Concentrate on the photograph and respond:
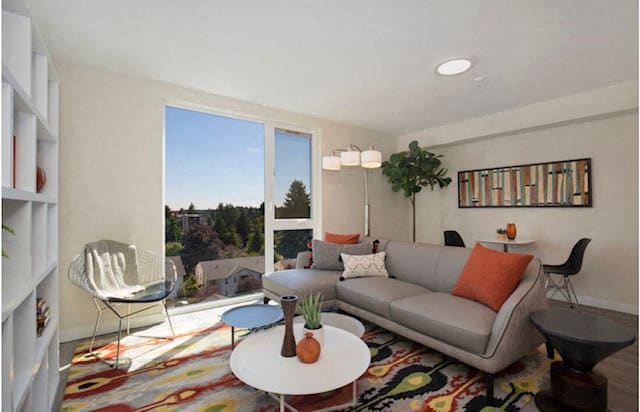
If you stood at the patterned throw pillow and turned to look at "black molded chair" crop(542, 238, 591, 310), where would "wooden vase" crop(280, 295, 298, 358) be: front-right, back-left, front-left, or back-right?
back-right

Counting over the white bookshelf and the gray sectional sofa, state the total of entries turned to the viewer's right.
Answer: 1

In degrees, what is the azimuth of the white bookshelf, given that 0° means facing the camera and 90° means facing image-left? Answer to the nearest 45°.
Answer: approximately 270°

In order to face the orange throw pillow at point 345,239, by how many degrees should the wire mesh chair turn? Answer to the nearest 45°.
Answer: approximately 45° to its left

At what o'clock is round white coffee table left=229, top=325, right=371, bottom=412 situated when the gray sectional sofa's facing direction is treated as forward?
The round white coffee table is roughly at 12 o'clock from the gray sectional sofa.

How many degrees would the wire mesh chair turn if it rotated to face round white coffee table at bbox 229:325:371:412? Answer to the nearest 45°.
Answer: approximately 45° to its right
